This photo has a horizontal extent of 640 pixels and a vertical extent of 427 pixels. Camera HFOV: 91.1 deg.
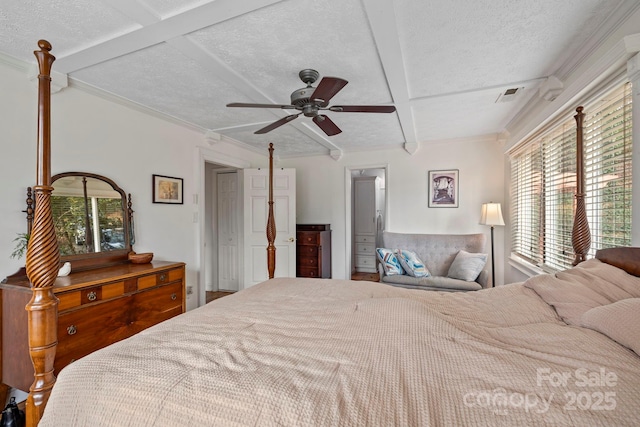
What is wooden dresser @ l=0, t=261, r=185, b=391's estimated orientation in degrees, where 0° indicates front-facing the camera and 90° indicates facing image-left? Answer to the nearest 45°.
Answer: approximately 315°

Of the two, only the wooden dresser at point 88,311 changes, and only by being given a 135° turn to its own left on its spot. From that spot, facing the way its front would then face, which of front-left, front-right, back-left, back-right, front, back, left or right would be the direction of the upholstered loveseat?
right

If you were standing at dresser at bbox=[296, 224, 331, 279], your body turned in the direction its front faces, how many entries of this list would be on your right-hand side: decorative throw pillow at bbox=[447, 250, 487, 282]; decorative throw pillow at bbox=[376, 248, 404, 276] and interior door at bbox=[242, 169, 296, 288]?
1

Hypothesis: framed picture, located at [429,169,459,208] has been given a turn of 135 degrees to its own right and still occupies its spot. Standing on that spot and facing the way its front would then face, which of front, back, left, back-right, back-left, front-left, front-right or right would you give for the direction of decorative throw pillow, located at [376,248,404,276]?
left

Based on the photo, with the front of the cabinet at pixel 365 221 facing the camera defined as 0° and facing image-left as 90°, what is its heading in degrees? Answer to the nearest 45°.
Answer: approximately 0°

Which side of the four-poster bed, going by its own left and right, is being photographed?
left

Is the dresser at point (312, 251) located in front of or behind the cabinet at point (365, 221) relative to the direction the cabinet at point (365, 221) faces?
in front

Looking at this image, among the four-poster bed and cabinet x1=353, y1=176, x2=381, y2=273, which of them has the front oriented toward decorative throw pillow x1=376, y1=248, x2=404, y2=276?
the cabinet

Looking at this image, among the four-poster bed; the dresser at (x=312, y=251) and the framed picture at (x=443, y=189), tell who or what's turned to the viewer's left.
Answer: the four-poster bed

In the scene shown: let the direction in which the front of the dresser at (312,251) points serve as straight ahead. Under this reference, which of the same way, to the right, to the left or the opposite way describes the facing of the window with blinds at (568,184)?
to the right

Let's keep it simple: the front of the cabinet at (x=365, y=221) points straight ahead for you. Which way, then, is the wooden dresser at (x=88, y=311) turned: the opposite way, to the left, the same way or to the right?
to the left

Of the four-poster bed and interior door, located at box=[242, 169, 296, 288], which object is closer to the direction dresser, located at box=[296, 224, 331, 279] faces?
the four-poster bed

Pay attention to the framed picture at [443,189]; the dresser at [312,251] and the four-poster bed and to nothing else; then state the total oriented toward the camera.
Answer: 2
